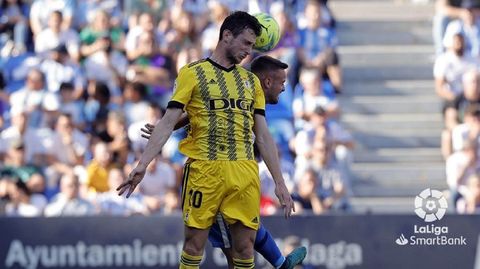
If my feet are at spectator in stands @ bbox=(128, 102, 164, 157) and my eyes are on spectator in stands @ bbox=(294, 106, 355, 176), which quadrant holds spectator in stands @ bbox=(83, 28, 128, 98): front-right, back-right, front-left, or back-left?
back-left

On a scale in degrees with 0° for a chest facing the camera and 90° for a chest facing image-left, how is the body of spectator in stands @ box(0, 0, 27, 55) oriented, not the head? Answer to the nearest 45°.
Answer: approximately 0°

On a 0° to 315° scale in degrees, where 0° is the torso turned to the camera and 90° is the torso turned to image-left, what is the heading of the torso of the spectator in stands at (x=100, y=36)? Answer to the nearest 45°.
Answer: approximately 0°

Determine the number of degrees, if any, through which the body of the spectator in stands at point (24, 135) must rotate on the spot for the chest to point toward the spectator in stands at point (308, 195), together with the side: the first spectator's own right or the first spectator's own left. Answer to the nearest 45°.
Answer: approximately 45° to the first spectator's own left

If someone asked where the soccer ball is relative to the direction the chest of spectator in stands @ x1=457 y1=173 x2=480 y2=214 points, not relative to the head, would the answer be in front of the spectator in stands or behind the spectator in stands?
in front
